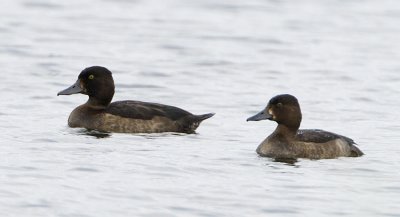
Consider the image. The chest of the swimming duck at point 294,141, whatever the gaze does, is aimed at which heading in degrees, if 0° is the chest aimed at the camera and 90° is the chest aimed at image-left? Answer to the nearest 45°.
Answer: approximately 90°

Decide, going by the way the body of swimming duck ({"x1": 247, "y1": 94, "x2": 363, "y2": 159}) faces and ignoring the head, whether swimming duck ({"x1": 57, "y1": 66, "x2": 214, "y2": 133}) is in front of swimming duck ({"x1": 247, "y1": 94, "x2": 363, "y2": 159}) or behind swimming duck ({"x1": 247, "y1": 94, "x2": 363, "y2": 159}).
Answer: in front

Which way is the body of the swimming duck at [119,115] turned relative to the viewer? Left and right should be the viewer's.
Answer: facing to the left of the viewer

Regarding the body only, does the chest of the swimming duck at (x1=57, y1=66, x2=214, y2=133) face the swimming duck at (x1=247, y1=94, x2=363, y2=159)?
no

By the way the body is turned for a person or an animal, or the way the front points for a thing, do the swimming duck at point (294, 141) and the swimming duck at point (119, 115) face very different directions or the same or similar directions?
same or similar directions

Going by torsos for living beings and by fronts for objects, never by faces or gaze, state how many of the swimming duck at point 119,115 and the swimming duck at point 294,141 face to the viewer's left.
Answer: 2
